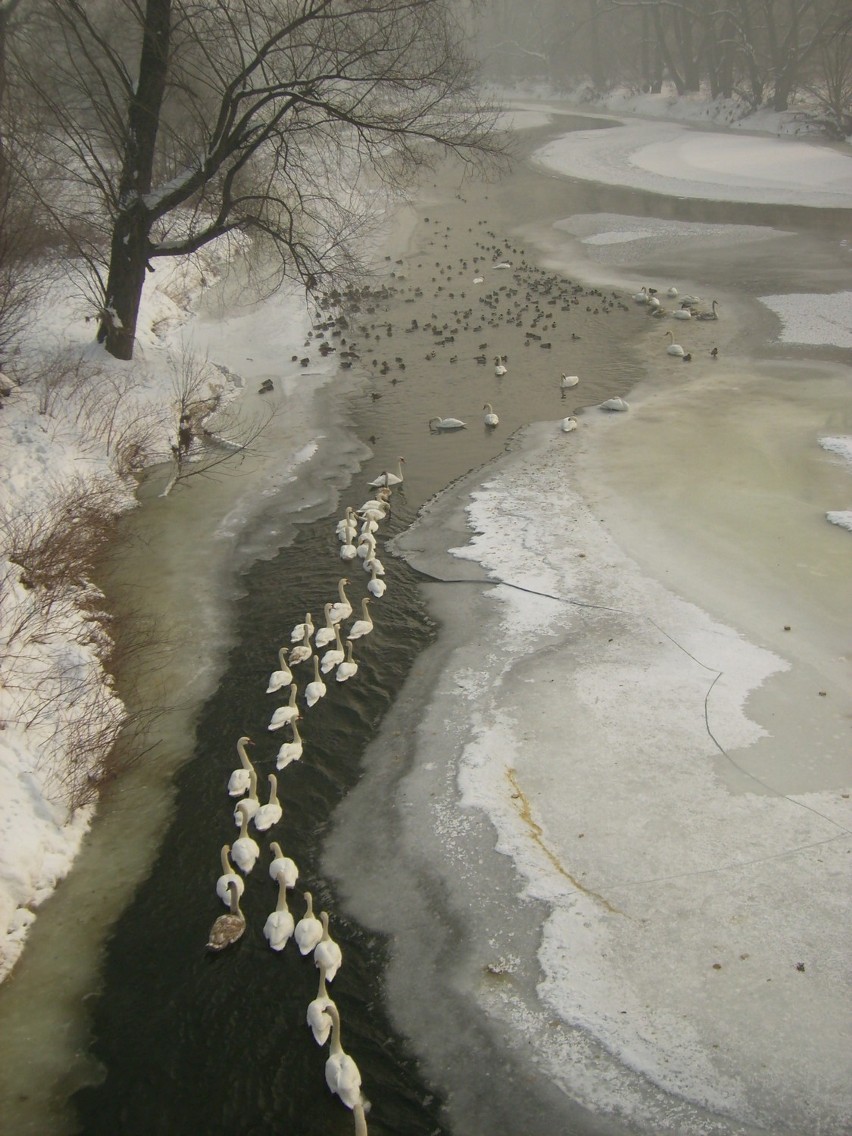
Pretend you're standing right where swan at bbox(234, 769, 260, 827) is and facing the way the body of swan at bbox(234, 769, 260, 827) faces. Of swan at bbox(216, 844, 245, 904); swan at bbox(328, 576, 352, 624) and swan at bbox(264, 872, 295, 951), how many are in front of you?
1

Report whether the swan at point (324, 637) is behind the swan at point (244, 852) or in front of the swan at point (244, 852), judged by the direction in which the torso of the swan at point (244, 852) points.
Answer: in front

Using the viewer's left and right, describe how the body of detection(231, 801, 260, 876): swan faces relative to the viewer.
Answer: facing away from the viewer

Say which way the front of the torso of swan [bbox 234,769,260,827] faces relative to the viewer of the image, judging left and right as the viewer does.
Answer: facing away from the viewer and to the right of the viewer

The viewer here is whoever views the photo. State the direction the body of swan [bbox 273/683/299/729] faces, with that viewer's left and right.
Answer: facing away from the viewer and to the right of the viewer

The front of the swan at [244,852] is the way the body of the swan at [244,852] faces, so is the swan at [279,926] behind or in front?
behind

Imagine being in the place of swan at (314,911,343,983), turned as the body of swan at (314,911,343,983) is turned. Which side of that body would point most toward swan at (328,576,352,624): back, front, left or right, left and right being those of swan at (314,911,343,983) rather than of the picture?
front

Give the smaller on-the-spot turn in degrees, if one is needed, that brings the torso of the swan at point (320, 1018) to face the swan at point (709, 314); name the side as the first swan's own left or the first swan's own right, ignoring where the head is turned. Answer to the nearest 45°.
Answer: approximately 45° to the first swan's own right

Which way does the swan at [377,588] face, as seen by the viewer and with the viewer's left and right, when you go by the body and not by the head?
facing away from the viewer

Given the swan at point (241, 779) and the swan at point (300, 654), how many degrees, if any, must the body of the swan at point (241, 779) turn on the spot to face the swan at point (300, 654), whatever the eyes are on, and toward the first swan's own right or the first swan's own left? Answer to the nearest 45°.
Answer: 0° — it already faces it

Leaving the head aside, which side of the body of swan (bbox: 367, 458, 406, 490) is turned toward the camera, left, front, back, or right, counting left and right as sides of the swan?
right

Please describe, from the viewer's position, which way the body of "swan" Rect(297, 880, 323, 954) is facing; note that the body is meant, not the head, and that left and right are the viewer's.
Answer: facing away from the viewer

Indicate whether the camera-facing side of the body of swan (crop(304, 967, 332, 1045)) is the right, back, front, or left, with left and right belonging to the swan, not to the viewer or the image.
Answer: back

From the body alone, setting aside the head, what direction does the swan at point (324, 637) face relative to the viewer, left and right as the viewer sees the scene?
facing away from the viewer and to the right of the viewer

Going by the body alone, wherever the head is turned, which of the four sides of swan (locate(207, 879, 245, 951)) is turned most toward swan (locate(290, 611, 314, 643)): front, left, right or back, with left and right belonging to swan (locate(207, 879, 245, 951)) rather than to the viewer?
front
